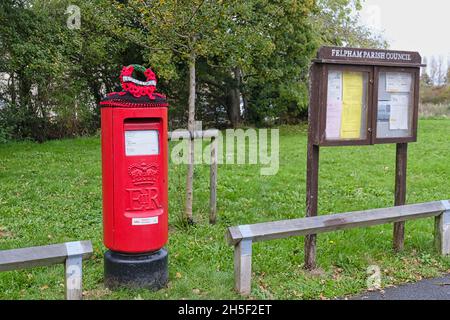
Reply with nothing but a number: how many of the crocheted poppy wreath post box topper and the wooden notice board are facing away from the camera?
0

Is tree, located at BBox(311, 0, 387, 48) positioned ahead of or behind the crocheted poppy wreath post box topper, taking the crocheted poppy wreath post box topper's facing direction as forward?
behind

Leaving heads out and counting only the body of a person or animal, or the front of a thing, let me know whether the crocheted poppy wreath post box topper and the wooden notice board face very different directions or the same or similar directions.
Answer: same or similar directions

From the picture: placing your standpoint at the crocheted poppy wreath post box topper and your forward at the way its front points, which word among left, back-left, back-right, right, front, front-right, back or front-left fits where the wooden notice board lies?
left

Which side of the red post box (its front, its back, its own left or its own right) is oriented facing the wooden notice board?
left

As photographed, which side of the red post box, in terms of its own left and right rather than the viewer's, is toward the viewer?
front

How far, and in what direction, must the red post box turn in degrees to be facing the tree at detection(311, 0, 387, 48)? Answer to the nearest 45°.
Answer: approximately 135° to its left

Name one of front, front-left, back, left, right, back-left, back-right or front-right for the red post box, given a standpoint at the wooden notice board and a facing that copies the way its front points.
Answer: right

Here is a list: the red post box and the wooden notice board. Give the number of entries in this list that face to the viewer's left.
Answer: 0

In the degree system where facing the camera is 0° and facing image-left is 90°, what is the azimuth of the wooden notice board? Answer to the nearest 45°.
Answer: approximately 315°

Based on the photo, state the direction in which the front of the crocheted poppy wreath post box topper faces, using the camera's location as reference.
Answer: facing the viewer

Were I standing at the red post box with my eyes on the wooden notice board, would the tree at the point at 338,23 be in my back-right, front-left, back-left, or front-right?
front-left
